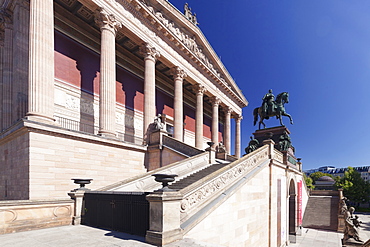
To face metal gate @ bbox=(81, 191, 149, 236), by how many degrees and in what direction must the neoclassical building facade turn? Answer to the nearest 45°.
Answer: approximately 45° to its right

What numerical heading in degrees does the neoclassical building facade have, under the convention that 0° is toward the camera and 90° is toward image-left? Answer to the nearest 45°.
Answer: approximately 315°

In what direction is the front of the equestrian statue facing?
to the viewer's right
